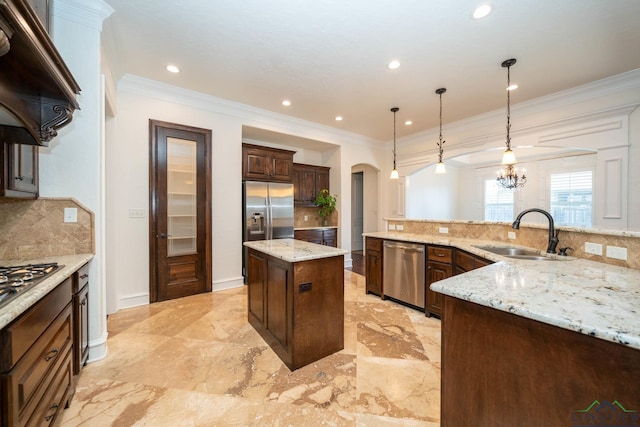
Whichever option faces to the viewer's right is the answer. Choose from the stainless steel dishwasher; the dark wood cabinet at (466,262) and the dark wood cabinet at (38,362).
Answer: the dark wood cabinet at (38,362)

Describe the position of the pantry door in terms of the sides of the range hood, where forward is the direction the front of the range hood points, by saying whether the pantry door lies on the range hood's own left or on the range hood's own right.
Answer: on the range hood's own left

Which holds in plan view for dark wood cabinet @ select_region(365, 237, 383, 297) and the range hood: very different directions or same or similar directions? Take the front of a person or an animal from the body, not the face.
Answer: very different directions

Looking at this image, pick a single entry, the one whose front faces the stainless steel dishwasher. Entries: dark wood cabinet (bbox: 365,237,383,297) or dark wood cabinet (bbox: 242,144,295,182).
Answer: dark wood cabinet (bbox: 242,144,295,182)

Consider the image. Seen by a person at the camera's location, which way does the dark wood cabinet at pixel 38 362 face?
facing to the right of the viewer

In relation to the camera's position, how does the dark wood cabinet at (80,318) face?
facing to the right of the viewer
